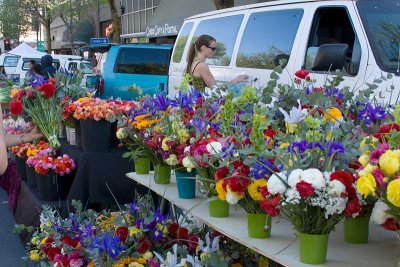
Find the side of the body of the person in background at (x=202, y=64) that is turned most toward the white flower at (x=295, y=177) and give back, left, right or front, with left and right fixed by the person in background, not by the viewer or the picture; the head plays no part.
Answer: right

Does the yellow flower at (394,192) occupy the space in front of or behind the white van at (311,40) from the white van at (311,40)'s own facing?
in front

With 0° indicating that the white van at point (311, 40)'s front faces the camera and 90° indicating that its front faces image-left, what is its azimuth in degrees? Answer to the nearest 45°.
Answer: approximately 315°

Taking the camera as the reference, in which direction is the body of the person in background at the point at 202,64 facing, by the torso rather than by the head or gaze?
to the viewer's right

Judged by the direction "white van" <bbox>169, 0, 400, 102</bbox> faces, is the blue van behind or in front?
behind

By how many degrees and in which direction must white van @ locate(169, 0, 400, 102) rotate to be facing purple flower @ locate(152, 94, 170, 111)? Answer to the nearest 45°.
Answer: approximately 90° to its right
